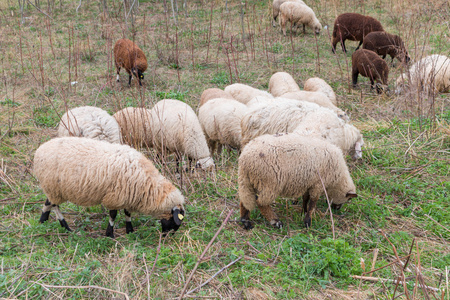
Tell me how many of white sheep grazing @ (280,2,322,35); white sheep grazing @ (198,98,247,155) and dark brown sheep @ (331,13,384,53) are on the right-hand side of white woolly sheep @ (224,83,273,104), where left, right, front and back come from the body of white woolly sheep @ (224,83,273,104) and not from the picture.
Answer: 1

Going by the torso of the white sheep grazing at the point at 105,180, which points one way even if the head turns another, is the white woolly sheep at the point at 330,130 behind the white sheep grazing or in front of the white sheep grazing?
in front

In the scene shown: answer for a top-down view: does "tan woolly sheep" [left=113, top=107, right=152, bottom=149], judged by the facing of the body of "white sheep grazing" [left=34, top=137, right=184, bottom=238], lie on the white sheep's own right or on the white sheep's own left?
on the white sheep's own left

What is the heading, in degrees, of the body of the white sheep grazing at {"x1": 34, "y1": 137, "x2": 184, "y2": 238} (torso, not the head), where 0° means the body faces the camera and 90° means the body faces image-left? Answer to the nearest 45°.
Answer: approximately 270°

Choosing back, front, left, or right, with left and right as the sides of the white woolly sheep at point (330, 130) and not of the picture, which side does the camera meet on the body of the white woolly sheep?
right

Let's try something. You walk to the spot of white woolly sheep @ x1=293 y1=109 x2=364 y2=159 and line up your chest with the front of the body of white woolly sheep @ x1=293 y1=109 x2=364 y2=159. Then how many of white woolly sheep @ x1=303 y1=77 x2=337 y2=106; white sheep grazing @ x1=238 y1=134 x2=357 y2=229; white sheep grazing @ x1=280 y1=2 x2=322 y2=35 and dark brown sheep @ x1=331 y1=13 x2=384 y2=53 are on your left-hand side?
3

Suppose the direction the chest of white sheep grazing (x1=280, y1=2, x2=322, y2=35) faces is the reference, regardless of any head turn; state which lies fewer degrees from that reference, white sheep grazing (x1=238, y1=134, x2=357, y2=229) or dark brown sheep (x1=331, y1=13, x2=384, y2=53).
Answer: the dark brown sheep

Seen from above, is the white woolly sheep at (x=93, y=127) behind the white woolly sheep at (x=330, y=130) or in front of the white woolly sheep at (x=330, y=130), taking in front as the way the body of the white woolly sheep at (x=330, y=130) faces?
behind

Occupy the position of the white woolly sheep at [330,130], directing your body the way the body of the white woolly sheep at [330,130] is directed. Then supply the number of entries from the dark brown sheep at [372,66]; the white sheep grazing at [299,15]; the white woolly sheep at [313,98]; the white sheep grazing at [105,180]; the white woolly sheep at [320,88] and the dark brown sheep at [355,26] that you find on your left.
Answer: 5

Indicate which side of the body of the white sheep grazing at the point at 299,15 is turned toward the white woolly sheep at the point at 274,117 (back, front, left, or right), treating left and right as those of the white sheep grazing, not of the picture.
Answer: right

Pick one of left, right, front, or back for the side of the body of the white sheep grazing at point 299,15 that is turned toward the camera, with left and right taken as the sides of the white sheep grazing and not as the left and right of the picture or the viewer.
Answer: right
